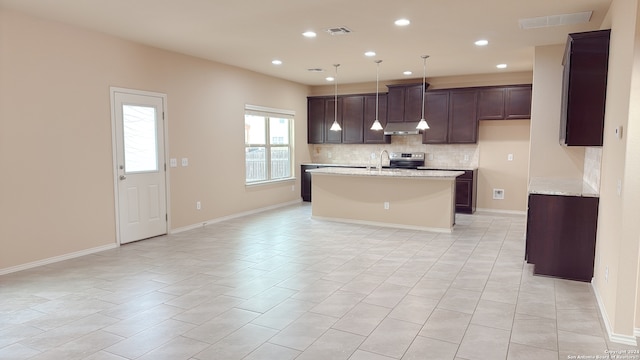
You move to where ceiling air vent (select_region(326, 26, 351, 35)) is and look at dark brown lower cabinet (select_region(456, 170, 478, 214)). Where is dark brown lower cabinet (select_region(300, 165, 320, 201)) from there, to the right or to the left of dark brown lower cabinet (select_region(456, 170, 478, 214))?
left

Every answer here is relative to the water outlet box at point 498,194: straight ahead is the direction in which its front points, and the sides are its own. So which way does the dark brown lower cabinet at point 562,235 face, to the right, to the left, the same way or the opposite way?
to the right

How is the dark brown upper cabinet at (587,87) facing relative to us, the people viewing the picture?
facing to the left of the viewer

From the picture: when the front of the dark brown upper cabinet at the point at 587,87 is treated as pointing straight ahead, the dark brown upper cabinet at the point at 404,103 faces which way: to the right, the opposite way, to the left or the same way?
to the left

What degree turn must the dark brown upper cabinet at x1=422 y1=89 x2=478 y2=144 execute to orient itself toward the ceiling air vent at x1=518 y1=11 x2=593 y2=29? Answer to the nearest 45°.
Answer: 0° — it already faces it

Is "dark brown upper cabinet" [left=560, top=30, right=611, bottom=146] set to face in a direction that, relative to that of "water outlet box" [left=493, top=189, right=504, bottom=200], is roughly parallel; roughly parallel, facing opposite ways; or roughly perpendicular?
roughly perpendicular

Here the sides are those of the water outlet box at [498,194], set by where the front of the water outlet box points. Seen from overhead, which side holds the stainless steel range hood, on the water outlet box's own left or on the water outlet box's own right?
on the water outlet box's own right

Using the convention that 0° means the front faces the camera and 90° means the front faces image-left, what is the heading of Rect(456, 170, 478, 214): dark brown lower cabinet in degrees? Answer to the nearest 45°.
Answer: approximately 0°

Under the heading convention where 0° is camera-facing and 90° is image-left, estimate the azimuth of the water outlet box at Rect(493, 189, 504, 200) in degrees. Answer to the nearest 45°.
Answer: approximately 0°

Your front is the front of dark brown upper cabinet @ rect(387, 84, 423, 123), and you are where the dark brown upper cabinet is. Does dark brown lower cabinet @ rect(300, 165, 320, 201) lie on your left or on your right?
on your right

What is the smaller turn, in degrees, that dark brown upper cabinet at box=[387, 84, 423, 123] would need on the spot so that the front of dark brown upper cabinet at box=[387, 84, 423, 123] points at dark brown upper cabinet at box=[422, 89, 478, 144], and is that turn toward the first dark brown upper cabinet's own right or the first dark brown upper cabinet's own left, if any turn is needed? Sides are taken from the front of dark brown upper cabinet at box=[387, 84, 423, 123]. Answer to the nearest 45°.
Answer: approximately 90° to the first dark brown upper cabinet's own left
